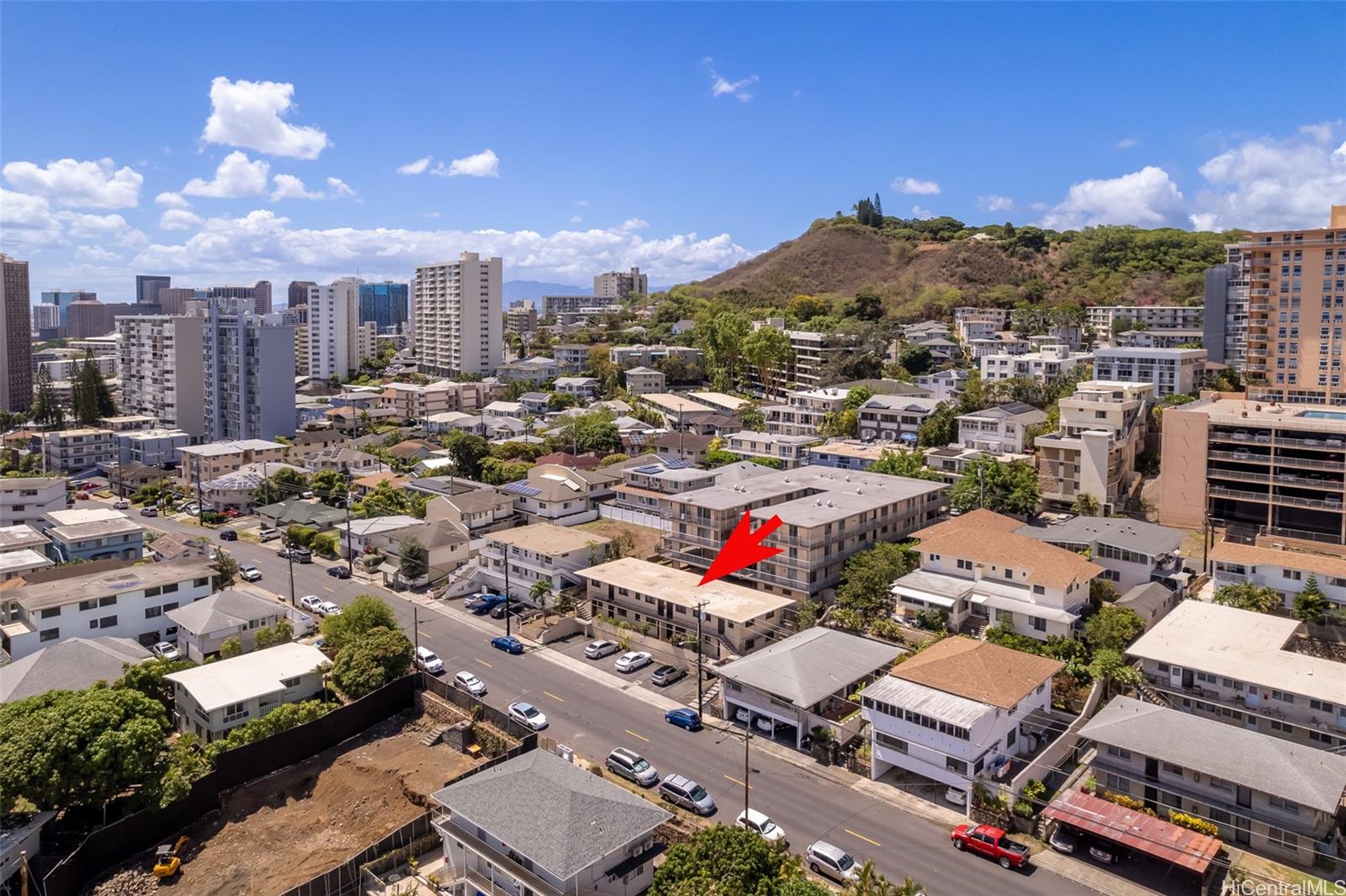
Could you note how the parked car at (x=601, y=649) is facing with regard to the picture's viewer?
facing away from the viewer and to the right of the viewer

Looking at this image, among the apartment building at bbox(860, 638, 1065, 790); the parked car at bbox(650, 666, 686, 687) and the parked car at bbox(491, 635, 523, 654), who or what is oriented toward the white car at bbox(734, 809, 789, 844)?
the apartment building

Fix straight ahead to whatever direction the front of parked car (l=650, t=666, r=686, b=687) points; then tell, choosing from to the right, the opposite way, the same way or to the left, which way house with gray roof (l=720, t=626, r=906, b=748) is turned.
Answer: the opposite way

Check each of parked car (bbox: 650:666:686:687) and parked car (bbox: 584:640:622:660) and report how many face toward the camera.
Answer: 0

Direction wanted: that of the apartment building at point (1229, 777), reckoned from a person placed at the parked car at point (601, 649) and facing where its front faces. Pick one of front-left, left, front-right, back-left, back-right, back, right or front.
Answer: right

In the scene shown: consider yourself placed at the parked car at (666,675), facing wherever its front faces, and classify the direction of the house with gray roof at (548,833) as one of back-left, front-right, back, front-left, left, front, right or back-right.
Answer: back-right

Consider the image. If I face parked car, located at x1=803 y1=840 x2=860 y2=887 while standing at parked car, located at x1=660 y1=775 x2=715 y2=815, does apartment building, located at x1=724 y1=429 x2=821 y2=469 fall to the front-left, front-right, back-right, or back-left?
back-left

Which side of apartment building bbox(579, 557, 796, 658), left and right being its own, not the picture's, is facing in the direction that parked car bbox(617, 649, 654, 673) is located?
front

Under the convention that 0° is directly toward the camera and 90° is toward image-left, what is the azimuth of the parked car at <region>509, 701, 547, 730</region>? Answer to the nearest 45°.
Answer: approximately 315°

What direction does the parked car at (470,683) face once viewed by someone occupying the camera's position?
facing the viewer and to the right of the viewer
